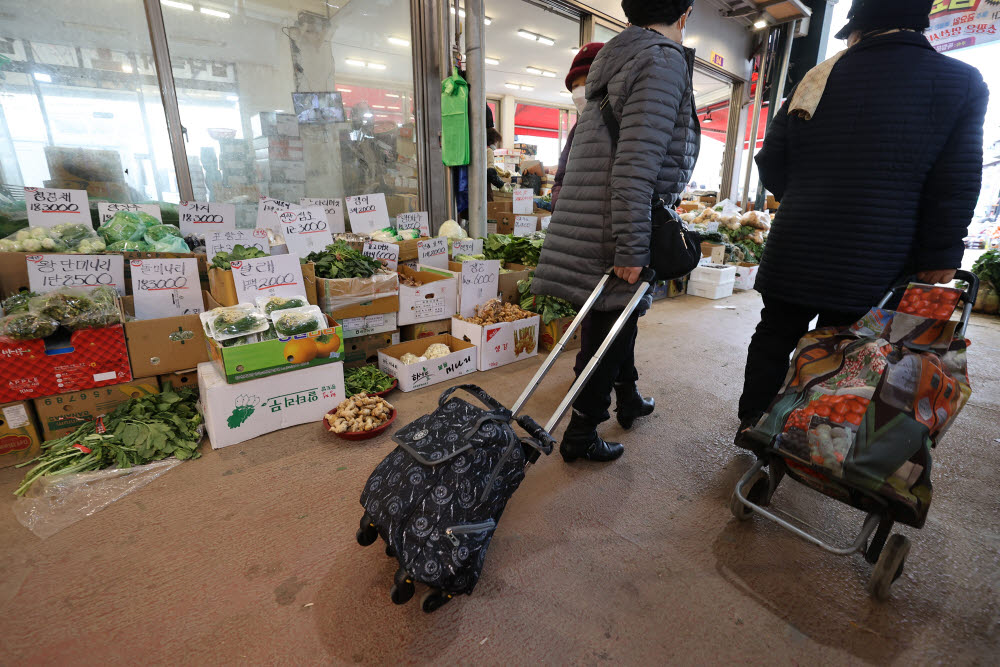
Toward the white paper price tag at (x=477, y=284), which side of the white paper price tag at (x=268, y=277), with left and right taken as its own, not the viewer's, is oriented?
left

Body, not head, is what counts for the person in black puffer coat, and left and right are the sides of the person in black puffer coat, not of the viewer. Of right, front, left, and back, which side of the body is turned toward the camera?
back

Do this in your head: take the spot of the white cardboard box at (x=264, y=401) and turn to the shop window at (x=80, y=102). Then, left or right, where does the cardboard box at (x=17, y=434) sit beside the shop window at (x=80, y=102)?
left

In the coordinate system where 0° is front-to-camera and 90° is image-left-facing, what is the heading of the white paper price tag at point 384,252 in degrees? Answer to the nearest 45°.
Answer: approximately 0°

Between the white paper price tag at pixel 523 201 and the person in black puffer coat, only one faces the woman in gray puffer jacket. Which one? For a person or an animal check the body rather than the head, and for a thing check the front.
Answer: the white paper price tag

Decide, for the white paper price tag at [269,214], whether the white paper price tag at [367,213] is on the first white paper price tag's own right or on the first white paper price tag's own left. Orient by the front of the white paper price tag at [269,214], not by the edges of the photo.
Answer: on the first white paper price tag's own left

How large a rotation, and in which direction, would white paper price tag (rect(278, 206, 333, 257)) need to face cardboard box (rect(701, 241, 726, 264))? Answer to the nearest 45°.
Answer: approximately 90° to its left

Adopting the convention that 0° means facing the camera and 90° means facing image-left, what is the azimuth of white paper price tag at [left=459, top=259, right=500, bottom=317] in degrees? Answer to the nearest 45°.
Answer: approximately 0°

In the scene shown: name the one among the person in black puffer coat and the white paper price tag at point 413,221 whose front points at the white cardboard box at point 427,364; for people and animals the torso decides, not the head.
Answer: the white paper price tag

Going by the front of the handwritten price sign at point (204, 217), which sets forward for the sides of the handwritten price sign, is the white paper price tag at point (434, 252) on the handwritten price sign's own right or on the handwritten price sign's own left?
on the handwritten price sign's own left
